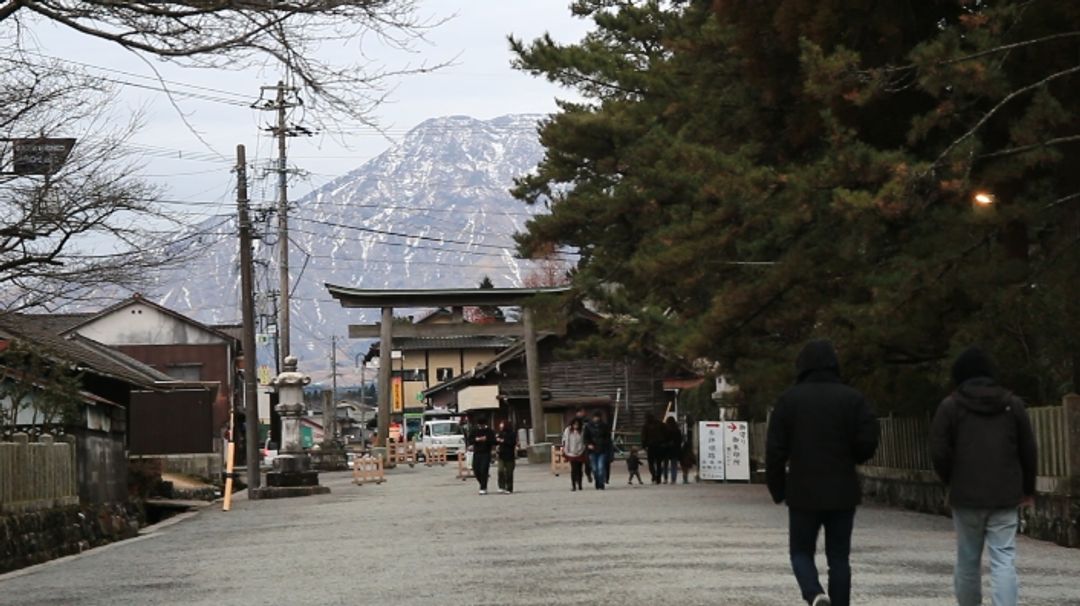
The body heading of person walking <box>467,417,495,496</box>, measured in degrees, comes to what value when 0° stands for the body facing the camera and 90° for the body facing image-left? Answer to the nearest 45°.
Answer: approximately 0°

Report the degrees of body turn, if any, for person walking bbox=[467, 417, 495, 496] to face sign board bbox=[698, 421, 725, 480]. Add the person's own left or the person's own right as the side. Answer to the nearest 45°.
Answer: approximately 90° to the person's own left

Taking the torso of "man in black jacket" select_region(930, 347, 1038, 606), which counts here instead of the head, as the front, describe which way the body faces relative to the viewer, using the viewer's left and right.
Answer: facing away from the viewer

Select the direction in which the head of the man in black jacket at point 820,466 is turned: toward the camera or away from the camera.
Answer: away from the camera

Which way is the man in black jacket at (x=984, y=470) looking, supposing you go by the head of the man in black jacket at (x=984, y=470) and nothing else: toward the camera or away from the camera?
away from the camera

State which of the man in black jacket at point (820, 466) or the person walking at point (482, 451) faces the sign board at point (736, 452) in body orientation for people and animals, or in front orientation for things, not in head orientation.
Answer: the man in black jacket

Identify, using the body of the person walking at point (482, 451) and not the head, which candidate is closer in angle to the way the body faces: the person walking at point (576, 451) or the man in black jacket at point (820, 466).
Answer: the man in black jacket

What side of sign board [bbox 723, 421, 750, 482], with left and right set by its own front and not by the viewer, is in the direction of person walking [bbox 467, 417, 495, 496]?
right

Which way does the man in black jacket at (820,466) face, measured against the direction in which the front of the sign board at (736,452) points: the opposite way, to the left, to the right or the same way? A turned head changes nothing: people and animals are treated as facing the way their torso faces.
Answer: the opposite way

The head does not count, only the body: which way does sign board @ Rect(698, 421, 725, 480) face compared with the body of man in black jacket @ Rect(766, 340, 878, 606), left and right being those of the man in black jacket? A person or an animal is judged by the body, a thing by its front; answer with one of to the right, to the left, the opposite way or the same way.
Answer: the opposite way

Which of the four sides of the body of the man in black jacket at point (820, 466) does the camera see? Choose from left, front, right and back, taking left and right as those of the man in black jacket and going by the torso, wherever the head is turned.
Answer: back
